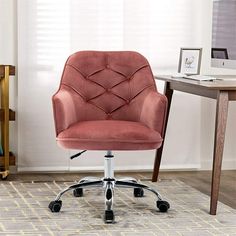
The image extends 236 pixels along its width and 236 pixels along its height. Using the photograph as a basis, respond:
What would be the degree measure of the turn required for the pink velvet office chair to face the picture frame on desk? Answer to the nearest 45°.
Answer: approximately 135° to its left

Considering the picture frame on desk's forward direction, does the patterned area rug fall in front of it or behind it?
in front

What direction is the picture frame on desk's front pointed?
toward the camera

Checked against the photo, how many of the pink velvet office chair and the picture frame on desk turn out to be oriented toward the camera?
2

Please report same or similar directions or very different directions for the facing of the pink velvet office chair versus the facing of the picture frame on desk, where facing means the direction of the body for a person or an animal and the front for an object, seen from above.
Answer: same or similar directions

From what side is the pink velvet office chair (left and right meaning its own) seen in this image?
front
